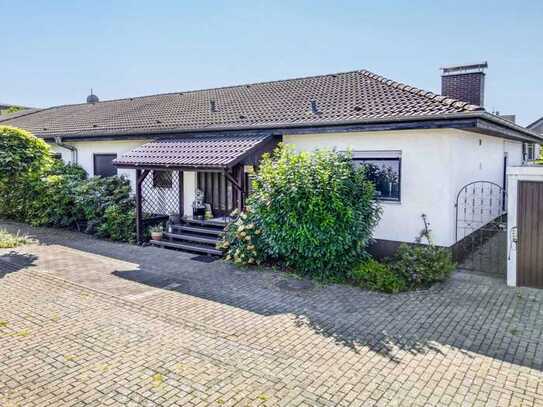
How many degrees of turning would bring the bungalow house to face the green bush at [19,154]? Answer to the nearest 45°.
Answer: approximately 45° to its right

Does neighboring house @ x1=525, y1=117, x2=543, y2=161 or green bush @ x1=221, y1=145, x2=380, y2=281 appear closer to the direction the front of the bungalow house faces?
the green bush

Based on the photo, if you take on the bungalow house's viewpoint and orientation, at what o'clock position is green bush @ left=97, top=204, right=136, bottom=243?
The green bush is roughly at 2 o'clock from the bungalow house.

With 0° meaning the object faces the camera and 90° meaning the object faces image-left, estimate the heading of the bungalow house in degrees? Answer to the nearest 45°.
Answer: approximately 45°

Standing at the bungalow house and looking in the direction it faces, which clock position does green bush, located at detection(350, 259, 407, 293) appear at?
The green bush is roughly at 10 o'clock from the bungalow house.

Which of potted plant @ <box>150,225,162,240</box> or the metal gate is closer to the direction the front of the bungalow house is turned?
the potted plant

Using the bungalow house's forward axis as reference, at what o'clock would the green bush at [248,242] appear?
The green bush is roughly at 12 o'clock from the bungalow house.
